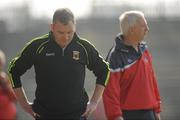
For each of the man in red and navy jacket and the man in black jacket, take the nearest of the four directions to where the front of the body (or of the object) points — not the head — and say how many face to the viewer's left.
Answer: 0

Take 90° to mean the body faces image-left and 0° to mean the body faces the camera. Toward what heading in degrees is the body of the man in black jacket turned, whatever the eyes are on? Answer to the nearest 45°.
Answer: approximately 0°
